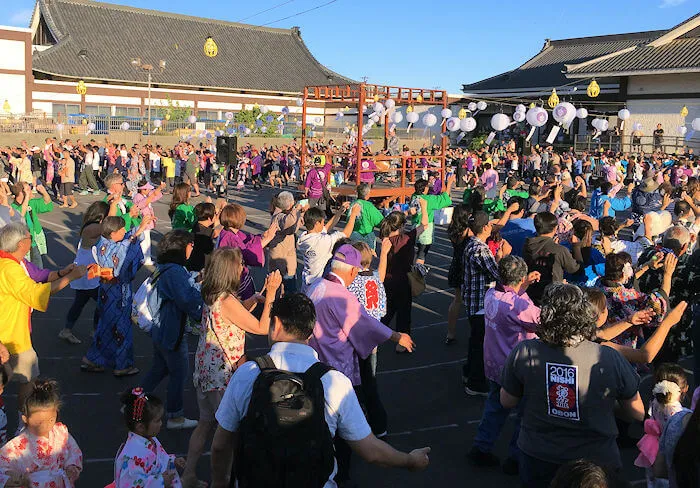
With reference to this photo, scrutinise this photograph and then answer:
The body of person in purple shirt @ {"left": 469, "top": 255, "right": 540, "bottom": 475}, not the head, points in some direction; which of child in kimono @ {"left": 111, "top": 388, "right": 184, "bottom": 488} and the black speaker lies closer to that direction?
the black speaker

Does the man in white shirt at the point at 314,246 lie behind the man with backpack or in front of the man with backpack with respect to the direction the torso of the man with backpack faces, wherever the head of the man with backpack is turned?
in front

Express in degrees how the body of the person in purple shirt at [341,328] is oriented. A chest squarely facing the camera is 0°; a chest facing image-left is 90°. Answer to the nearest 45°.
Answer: approximately 225°

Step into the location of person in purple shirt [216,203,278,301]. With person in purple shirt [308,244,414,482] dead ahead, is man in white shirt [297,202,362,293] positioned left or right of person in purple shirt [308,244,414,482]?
left

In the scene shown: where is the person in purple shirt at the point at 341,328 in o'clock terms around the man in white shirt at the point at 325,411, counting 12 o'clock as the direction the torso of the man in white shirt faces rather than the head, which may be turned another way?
The person in purple shirt is roughly at 12 o'clock from the man in white shirt.

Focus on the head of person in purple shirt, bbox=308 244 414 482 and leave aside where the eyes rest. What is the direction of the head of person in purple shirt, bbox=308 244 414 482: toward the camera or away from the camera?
away from the camera

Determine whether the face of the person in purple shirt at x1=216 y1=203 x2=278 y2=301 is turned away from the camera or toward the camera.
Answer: away from the camera

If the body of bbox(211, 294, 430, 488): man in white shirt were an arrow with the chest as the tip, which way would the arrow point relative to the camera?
away from the camera

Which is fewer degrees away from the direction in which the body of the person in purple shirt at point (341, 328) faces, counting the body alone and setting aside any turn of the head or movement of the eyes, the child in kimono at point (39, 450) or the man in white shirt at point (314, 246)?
the man in white shirt
